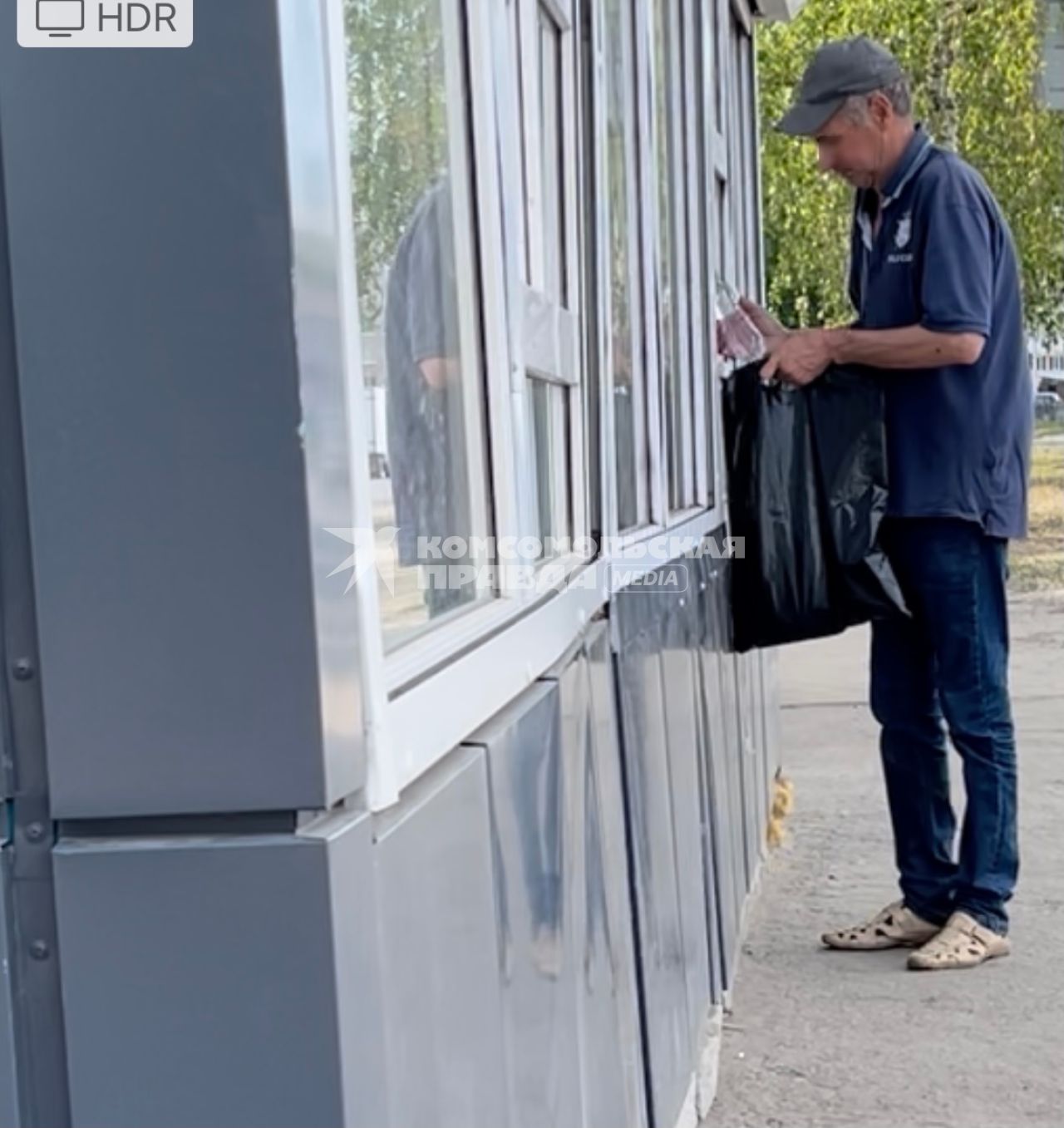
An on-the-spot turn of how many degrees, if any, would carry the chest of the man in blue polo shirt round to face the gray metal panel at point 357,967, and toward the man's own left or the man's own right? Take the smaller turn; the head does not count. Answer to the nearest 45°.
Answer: approximately 90° to the man's own left

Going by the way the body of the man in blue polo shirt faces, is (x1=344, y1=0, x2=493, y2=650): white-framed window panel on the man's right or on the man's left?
on the man's left

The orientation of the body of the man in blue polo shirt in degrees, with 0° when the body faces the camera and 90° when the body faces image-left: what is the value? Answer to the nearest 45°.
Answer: approximately 90°

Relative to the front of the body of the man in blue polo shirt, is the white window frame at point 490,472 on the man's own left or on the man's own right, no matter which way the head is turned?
on the man's own left

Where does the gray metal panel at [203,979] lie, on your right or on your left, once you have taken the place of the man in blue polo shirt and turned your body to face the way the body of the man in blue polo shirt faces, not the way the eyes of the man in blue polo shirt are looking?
on your left
